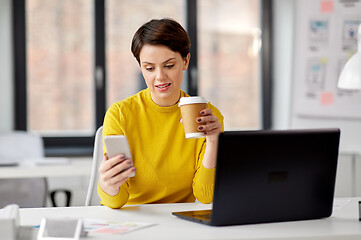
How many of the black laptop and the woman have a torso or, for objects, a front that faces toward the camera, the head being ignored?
1

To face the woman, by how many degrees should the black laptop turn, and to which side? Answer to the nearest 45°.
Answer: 0° — it already faces them

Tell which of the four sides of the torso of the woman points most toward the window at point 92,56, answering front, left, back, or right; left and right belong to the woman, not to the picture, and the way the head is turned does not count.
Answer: back

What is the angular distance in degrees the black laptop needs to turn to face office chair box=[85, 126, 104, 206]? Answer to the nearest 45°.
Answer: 0° — it already faces it

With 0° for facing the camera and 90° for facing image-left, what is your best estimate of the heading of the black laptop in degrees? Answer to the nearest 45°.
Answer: approximately 135°
